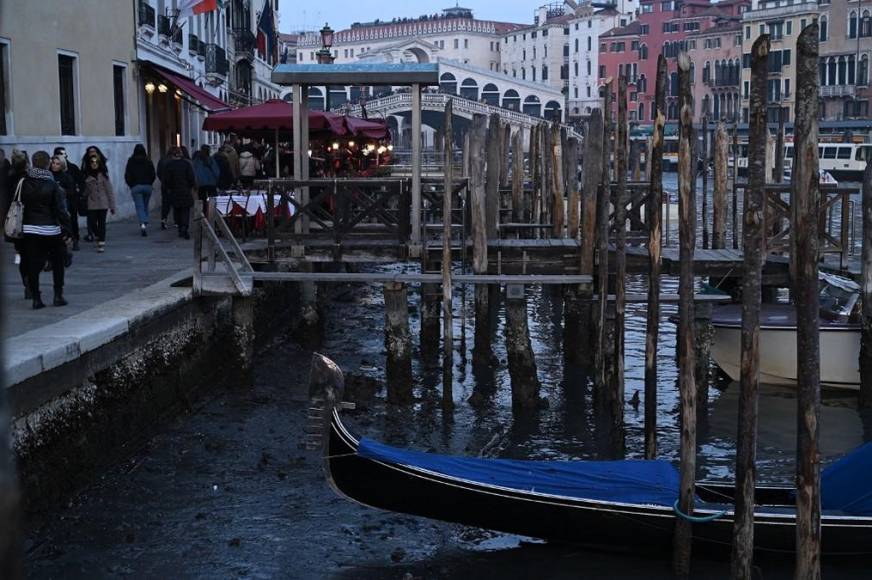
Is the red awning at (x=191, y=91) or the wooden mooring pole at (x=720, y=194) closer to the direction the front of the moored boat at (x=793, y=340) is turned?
the red awning

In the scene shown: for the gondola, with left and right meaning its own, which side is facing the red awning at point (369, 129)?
right

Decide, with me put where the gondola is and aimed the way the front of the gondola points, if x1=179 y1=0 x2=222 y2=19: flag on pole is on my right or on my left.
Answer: on my right

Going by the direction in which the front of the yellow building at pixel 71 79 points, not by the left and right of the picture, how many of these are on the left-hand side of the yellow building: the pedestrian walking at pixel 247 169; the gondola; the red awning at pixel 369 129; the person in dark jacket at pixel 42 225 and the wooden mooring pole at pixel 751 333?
2

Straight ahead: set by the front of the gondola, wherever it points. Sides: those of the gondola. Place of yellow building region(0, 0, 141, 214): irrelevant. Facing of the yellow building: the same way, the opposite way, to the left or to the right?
the opposite way

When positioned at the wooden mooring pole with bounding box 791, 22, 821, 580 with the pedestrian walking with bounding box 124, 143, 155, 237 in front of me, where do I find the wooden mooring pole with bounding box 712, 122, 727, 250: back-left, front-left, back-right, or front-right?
front-right

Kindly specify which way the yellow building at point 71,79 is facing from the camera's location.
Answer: facing the viewer and to the right of the viewer

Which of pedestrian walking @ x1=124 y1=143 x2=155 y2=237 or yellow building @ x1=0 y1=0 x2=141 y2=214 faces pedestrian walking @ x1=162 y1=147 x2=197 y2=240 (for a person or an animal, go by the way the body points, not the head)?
the yellow building

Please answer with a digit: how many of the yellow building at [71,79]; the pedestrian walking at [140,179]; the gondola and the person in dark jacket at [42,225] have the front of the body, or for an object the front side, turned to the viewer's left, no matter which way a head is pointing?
1

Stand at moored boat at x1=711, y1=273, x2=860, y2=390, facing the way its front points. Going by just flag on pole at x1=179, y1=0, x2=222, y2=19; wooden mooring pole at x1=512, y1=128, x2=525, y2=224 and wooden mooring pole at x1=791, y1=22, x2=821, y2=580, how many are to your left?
1

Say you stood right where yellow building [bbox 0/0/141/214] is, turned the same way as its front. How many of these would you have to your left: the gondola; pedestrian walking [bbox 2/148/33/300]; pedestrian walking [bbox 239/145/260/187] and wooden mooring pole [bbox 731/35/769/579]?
1

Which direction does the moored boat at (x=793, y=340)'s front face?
to the viewer's left

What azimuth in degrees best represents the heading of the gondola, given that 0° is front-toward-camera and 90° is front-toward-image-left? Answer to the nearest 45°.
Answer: approximately 90°

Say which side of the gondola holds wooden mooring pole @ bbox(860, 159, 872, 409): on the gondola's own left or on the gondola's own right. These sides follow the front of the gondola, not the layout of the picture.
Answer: on the gondola's own right
